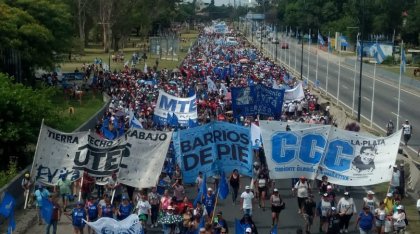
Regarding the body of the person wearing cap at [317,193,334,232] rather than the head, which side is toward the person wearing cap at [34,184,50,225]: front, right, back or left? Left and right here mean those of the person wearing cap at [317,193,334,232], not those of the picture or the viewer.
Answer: right

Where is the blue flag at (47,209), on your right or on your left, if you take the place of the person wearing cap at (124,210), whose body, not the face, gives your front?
on your right

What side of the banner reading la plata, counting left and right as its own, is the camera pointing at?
front

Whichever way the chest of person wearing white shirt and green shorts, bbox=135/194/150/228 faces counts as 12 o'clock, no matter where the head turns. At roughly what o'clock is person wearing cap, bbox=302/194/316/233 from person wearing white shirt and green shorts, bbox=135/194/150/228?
person wearing cap, bbox=302/194/316/233 is roughly at 9 o'clock from person wearing white shirt and green shorts, bbox=135/194/150/228.

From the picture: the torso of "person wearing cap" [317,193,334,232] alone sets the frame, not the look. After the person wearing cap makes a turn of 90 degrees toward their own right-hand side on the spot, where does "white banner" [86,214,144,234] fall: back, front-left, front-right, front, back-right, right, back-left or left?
front-left

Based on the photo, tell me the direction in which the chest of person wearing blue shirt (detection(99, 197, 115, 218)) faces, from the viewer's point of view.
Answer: toward the camera

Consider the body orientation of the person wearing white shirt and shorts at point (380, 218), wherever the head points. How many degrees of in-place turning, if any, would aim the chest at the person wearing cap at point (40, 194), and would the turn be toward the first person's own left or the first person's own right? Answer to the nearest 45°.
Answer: approximately 90° to the first person's own right

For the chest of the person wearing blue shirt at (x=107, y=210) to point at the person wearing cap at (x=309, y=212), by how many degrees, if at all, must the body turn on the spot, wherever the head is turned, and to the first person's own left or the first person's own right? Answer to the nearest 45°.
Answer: approximately 90° to the first person's own left

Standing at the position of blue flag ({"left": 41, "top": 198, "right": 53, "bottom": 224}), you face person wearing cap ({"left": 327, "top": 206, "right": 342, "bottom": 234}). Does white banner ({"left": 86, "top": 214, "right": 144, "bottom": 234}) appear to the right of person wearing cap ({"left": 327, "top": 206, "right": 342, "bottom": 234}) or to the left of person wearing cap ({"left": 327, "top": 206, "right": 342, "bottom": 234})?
right

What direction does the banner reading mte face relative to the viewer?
toward the camera
